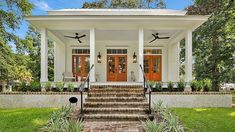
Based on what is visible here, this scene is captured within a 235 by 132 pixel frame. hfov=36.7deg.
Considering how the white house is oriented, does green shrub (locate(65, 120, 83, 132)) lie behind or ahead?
ahead

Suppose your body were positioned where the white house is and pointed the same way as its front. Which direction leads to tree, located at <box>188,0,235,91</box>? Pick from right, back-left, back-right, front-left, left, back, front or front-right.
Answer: left

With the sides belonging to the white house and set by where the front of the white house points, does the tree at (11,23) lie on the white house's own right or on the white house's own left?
on the white house's own right

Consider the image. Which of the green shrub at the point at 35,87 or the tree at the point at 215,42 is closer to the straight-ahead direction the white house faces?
the green shrub

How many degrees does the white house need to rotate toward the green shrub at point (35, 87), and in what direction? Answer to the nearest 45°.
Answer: approximately 45° to its right

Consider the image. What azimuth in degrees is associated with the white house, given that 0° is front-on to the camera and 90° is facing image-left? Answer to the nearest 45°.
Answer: approximately 0°

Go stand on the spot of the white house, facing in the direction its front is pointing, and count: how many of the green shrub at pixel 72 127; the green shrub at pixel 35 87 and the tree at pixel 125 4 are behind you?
1

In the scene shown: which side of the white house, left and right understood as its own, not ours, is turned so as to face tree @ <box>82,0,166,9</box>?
back

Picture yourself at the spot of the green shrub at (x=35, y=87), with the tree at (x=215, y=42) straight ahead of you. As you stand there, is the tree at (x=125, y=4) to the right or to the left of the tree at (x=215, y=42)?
left
